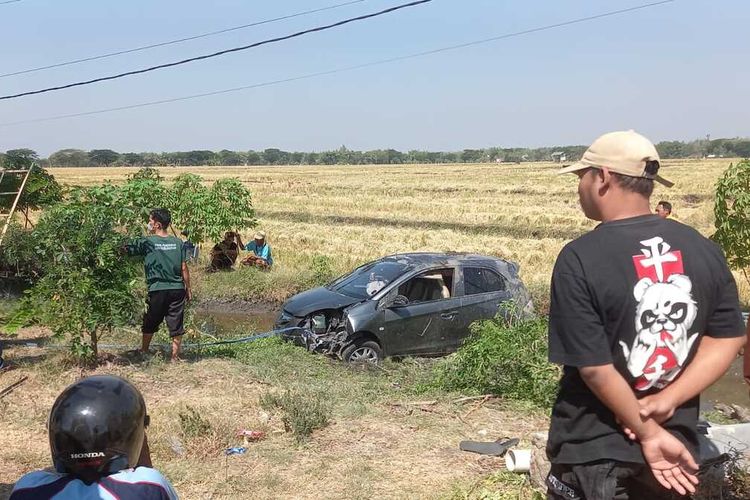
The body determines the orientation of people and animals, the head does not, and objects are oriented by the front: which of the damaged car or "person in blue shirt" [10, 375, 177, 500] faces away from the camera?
the person in blue shirt

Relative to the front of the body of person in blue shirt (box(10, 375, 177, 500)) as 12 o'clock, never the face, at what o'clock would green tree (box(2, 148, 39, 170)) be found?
The green tree is roughly at 12 o'clock from the person in blue shirt.

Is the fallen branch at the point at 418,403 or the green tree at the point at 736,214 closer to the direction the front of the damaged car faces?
the fallen branch

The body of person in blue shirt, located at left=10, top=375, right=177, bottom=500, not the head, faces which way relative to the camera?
away from the camera

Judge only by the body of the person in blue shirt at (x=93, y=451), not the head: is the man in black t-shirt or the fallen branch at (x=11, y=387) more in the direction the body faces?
the fallen branch

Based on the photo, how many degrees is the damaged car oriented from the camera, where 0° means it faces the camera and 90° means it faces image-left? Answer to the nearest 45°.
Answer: approximately 45°

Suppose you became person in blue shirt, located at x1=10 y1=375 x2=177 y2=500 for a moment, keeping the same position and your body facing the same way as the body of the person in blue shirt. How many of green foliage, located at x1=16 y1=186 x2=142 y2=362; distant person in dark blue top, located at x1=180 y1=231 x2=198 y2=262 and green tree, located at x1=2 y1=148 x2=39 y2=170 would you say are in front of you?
3

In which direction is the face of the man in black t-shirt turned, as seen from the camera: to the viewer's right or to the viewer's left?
to the viewer's left

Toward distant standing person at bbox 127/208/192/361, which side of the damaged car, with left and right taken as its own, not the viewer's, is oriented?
front

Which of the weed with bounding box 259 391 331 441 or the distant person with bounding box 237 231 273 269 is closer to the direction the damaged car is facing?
the weed

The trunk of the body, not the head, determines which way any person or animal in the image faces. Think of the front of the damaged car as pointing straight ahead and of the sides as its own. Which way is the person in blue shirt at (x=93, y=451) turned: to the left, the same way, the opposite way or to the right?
to the right

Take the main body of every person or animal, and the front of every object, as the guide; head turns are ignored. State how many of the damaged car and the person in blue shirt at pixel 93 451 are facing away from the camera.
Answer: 1

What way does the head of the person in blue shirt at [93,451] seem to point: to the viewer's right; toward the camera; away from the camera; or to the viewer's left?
away from the camera

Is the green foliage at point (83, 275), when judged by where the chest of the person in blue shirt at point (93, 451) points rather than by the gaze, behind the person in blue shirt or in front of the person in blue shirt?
in front

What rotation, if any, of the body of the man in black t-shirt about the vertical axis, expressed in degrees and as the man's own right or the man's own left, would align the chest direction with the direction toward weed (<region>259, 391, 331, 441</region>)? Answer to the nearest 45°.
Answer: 0° — they already face it
